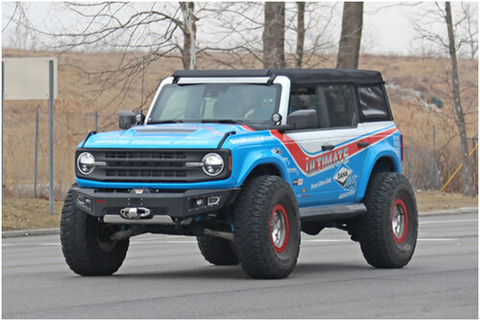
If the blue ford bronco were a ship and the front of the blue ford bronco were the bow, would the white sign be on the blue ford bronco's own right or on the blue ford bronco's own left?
on the blue ford bronco's own right

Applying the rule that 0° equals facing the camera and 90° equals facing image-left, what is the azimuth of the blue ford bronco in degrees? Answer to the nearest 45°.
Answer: approximately 45°
